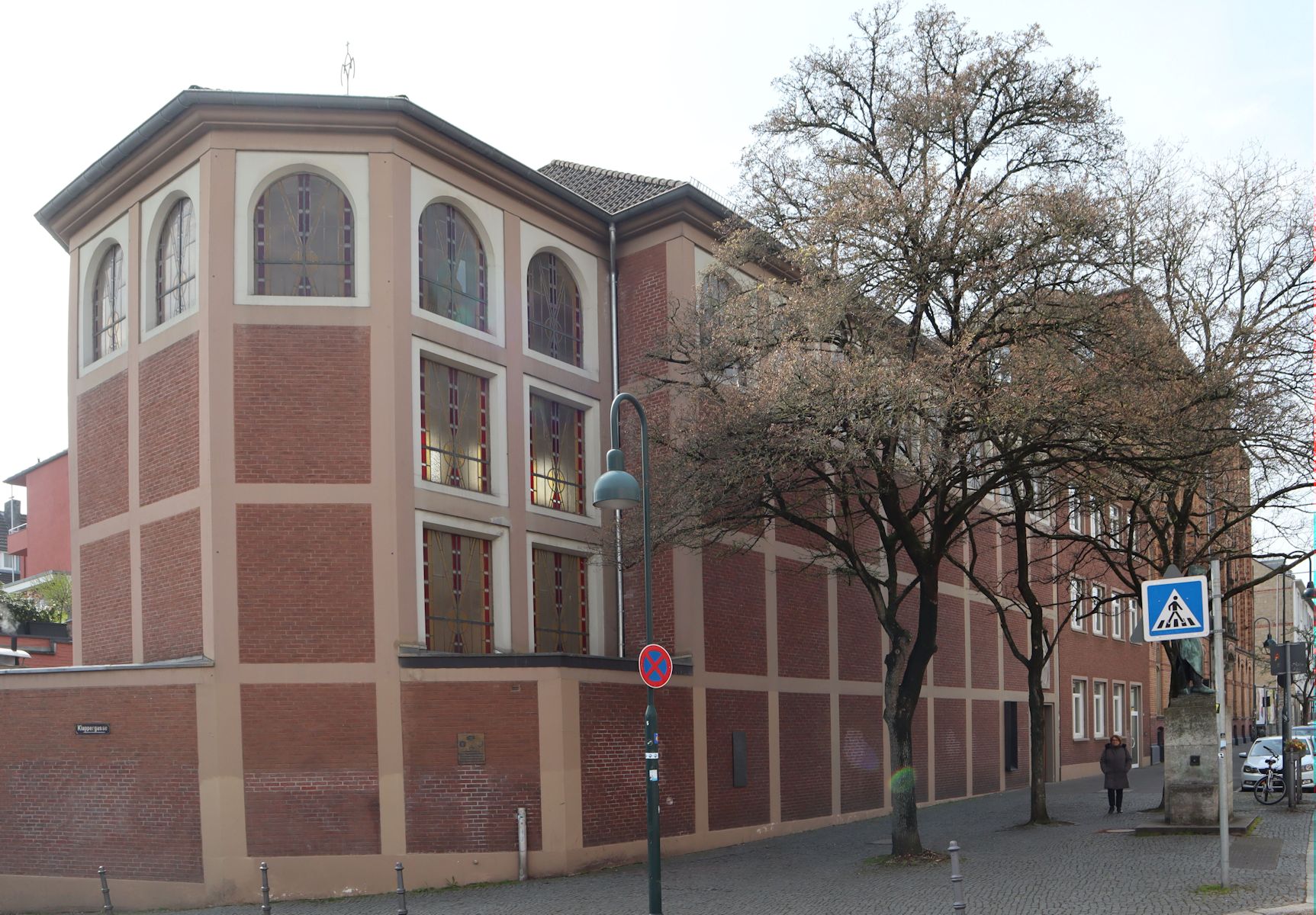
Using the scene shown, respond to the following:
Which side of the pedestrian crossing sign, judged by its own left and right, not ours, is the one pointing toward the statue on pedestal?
back

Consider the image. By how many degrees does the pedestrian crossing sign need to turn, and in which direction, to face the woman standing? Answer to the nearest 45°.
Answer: approximately 180°

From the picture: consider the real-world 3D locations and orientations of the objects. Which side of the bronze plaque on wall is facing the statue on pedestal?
left

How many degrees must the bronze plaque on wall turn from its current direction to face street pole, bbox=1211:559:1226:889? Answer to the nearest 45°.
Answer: approximately 45° to its left
